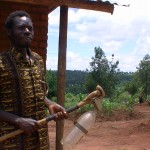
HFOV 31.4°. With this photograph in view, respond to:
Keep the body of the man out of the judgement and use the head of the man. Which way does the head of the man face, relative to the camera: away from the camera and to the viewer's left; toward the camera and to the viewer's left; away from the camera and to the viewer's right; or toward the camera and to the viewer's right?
toward the camera and to the viewer's right

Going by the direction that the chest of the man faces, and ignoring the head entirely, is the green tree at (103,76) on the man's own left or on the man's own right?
on the man's own left

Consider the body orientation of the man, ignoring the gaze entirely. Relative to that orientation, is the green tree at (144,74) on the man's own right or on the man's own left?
on the man's own left

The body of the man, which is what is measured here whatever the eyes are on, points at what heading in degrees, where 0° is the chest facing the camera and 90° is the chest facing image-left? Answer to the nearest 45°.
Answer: approximately 315°
